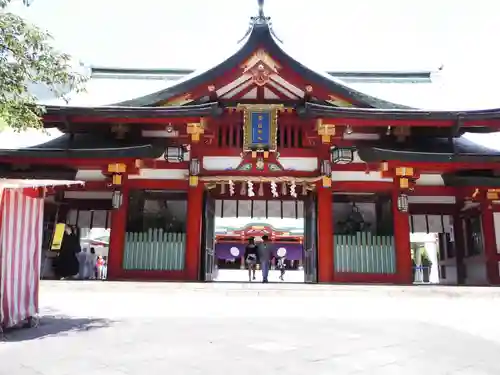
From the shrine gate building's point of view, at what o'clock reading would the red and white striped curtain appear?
The red and white striped curtain is roughly at 1 o'clock from the shrine gate building.

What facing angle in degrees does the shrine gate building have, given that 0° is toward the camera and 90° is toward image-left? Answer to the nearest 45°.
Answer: approximately 0°

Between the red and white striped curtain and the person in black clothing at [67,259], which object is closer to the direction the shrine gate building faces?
the red and white striped curtain

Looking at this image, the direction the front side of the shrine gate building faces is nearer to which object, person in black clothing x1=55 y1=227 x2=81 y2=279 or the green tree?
the green tree

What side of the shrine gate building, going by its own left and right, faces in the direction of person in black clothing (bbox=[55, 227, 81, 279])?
right

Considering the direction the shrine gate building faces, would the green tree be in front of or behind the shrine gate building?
in front
